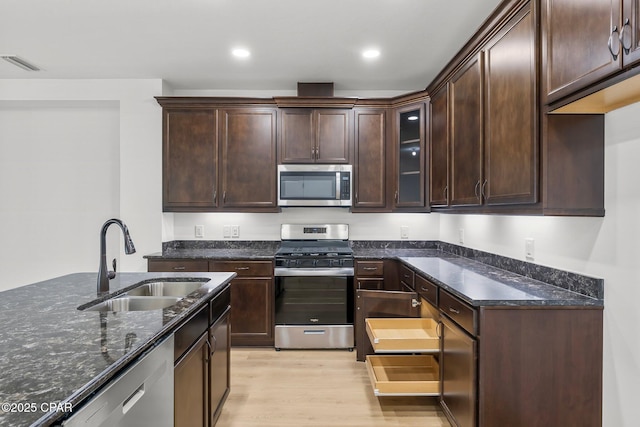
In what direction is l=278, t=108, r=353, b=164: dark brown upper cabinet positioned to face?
toward the camera

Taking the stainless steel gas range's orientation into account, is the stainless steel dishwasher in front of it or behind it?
in front

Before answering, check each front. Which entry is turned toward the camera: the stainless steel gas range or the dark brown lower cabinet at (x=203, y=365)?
the stainless steel gas range

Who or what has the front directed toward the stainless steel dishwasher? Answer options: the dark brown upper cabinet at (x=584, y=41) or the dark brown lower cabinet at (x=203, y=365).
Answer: the dark brown upper cabinet

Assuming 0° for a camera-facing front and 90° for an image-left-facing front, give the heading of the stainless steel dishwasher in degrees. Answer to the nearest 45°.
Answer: approximately 315°

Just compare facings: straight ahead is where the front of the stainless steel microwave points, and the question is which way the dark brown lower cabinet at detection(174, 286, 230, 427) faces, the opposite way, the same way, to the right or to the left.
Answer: to the left

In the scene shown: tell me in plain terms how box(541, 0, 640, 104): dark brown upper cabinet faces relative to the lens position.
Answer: facing the viewer and to the left of the viewer

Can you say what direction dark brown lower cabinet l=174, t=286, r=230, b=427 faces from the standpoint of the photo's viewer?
facing to the right of the viewer

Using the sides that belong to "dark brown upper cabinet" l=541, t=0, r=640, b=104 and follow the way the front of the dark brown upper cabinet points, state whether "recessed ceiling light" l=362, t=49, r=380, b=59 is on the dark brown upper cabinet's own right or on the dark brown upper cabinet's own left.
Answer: on the dark brown upper cabinet's own right

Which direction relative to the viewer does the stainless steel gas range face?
toward the camera

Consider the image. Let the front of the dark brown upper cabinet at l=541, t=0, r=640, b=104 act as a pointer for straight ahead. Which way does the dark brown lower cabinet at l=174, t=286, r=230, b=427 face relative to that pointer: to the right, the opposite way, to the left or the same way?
the opposite way

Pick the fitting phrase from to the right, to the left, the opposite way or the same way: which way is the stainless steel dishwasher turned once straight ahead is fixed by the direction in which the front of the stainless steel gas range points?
to the left

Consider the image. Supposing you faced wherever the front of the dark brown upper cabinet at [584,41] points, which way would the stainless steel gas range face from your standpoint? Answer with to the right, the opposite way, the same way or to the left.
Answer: to the left

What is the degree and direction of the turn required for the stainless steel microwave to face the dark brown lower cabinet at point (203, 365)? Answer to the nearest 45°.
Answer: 0° — it already faces it

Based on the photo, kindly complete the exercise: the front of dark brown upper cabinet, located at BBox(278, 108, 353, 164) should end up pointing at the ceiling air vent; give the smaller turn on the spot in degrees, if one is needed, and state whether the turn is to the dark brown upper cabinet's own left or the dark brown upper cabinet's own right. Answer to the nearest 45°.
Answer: approximately 90° to the dark brown upper cabinet's own right

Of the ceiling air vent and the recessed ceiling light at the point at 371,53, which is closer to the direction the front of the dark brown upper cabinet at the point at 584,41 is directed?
the ceiling air vent
